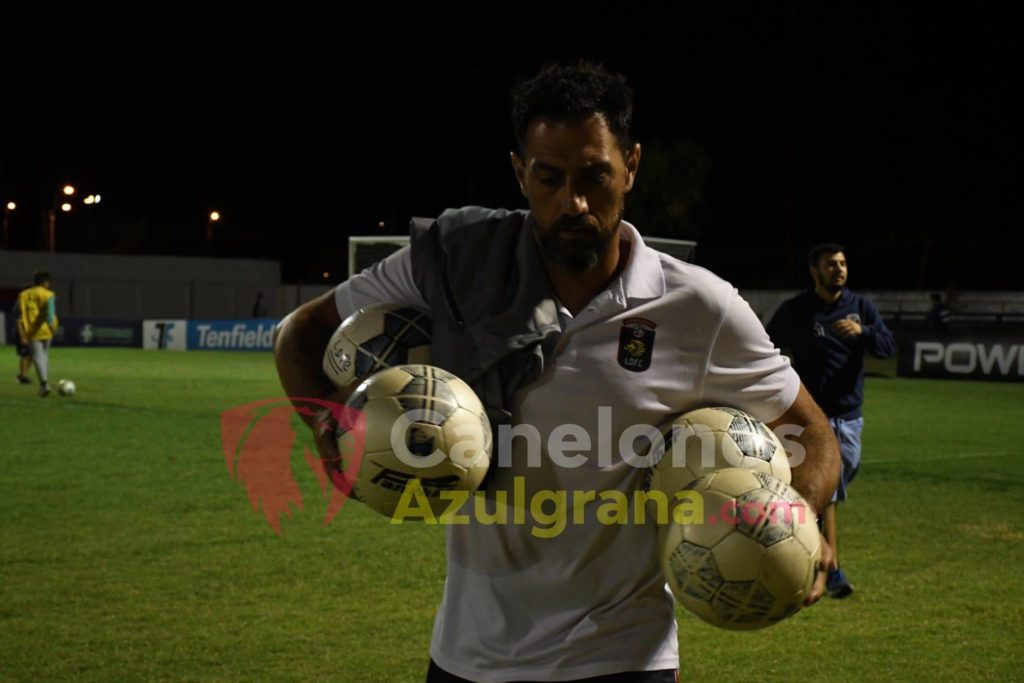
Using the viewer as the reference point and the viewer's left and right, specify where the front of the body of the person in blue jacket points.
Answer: facing the viewer

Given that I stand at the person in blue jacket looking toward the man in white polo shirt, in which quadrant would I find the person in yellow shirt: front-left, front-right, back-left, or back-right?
back-right

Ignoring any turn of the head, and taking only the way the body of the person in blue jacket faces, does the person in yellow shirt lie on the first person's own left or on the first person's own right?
on the first person's own right

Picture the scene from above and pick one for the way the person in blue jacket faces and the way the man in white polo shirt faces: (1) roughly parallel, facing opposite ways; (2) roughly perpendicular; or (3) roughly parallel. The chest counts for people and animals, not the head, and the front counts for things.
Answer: roughly parallel

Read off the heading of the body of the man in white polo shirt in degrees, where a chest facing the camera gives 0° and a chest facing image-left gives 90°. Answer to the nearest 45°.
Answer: approximately 0°

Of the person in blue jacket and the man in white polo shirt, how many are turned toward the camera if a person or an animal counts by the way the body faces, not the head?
2

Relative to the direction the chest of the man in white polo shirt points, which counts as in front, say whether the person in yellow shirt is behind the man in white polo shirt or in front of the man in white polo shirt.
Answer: behind

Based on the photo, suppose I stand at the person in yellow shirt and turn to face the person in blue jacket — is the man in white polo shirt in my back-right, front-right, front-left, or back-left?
front-right

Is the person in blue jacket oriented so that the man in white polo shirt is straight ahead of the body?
yes

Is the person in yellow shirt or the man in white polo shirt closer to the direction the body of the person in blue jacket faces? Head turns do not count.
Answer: the man in white polo shirt

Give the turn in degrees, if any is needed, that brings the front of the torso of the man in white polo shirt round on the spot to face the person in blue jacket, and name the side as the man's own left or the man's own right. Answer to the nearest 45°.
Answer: approximately 180°
